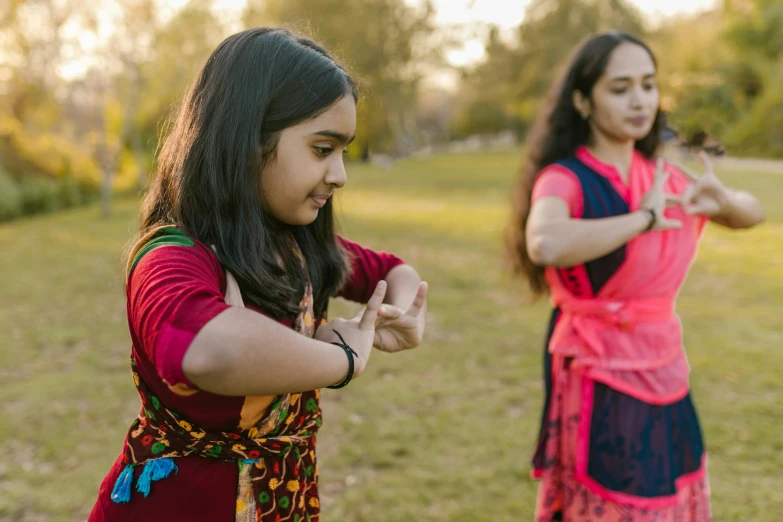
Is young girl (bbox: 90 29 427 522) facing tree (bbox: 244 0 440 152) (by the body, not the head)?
no

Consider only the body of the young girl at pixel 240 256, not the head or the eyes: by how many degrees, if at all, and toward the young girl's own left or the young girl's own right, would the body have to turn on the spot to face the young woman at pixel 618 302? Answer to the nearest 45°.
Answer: approximately 90° to the young girl's own left

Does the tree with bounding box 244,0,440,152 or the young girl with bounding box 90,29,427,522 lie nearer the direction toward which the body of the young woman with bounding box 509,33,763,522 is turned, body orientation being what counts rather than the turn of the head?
the young girl

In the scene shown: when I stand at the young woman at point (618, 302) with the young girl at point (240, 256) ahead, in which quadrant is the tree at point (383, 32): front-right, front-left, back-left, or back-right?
back-right

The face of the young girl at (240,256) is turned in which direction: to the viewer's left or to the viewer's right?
to the viewer's right

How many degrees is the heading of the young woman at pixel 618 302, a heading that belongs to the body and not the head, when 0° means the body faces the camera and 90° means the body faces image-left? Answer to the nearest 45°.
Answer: approximately 315°

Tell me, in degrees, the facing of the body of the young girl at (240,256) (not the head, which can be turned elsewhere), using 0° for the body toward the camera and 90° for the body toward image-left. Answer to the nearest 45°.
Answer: approximately 315°

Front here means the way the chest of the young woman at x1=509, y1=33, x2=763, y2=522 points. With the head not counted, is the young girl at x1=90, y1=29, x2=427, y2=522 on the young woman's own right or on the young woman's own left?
on the young woman's own right

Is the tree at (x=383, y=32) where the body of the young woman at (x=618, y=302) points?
no

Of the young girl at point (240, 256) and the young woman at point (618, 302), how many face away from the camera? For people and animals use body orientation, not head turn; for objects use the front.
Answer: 0
